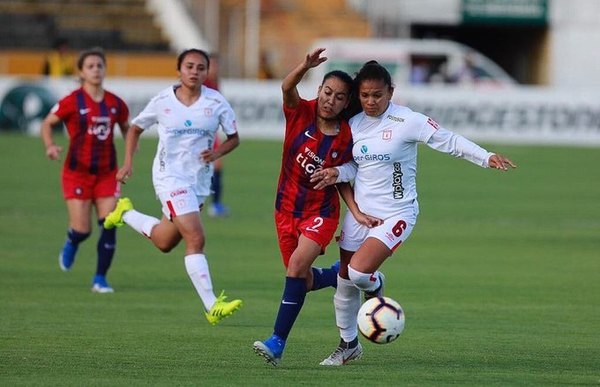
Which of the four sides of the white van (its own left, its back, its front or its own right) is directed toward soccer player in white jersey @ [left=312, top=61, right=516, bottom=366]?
right

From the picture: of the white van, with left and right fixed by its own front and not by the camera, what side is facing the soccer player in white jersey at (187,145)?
right

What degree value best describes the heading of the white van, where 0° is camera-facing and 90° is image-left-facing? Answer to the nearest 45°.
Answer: approximately 270°

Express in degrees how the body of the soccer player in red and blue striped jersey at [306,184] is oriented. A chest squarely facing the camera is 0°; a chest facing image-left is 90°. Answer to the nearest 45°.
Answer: approximately 0°

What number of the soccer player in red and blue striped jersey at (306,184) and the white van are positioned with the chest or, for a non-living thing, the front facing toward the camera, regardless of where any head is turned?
1

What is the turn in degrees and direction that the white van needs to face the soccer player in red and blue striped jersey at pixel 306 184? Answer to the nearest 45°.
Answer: approximately 90° to its right

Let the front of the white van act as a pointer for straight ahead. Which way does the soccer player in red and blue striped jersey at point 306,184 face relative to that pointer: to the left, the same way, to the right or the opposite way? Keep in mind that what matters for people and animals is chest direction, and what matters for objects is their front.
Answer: to the right

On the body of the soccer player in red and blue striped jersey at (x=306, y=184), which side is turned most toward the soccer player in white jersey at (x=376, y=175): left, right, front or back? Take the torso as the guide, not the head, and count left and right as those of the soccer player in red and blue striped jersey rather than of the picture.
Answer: left

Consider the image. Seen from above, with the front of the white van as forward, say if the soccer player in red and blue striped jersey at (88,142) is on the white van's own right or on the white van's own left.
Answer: on the white van's own right
